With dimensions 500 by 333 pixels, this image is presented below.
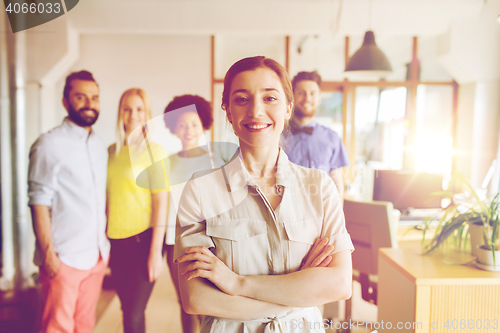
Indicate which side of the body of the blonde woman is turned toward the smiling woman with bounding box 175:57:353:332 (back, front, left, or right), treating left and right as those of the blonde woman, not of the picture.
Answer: front

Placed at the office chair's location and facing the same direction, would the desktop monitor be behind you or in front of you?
in front

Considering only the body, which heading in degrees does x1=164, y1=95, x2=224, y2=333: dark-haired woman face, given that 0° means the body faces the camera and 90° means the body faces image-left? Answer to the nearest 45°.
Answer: approximately 0°

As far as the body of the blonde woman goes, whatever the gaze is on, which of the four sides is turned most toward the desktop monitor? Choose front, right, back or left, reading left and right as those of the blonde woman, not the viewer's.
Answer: left

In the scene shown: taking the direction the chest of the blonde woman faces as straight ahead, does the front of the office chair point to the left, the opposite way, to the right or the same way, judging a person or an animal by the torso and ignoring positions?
the opposite way

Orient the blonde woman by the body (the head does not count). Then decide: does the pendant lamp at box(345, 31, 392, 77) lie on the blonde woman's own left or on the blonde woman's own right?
on the blonde woman's own left

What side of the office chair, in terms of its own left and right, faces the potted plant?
right

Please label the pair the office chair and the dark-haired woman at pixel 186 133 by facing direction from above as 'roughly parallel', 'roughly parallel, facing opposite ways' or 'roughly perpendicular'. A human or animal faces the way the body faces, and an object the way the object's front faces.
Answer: roughly parallel, facing opposite ways

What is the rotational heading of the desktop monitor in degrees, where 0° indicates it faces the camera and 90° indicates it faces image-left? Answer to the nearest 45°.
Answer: approximately 45°

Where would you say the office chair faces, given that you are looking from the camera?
facing away from the viewer and to the right of the viewer
